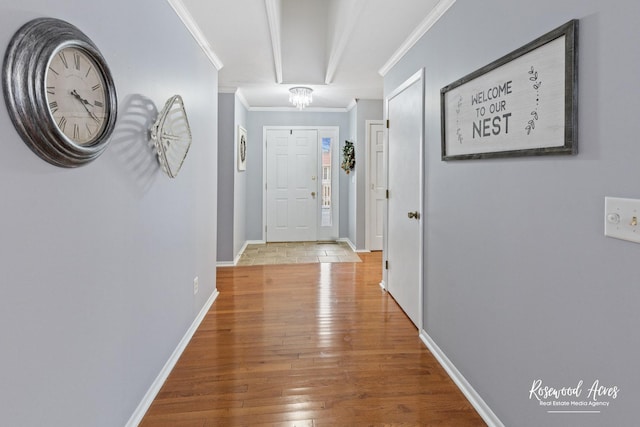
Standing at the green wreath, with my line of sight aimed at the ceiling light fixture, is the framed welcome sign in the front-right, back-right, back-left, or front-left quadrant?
front-left

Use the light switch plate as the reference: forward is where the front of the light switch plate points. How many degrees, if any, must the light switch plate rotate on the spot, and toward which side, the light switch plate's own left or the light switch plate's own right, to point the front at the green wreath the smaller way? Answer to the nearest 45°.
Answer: approximately 90° to the light switch plate's own right

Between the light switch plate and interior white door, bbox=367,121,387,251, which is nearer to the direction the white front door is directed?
the light switch plate

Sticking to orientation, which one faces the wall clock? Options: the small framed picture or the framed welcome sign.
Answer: the framed welcome sign

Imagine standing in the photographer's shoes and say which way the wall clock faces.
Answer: facing the viewer and to the right of the viewer

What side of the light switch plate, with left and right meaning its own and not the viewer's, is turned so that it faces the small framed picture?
right

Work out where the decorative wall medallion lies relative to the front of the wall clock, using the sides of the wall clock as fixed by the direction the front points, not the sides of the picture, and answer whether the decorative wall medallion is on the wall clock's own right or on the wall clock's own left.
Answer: on the wall clock's own left

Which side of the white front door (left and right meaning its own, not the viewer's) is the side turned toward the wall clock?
front

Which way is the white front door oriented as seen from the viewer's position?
toward the camera

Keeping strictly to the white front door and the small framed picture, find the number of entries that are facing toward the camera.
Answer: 1

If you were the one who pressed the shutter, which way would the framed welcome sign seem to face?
facing the viewer and to the left of the viewer

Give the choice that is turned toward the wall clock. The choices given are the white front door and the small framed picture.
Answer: the white front door

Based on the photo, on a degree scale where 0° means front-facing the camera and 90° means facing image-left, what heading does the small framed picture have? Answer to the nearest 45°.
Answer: approximately 270°

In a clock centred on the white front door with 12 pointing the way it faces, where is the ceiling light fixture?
The ceiling light fixture is roughly at 12 o'clock from the white front door.

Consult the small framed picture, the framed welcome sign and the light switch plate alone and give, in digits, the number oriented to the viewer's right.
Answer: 1

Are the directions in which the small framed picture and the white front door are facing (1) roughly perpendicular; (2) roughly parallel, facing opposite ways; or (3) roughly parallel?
roughly perpendicular

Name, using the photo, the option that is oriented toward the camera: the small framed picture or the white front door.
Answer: the white front door
